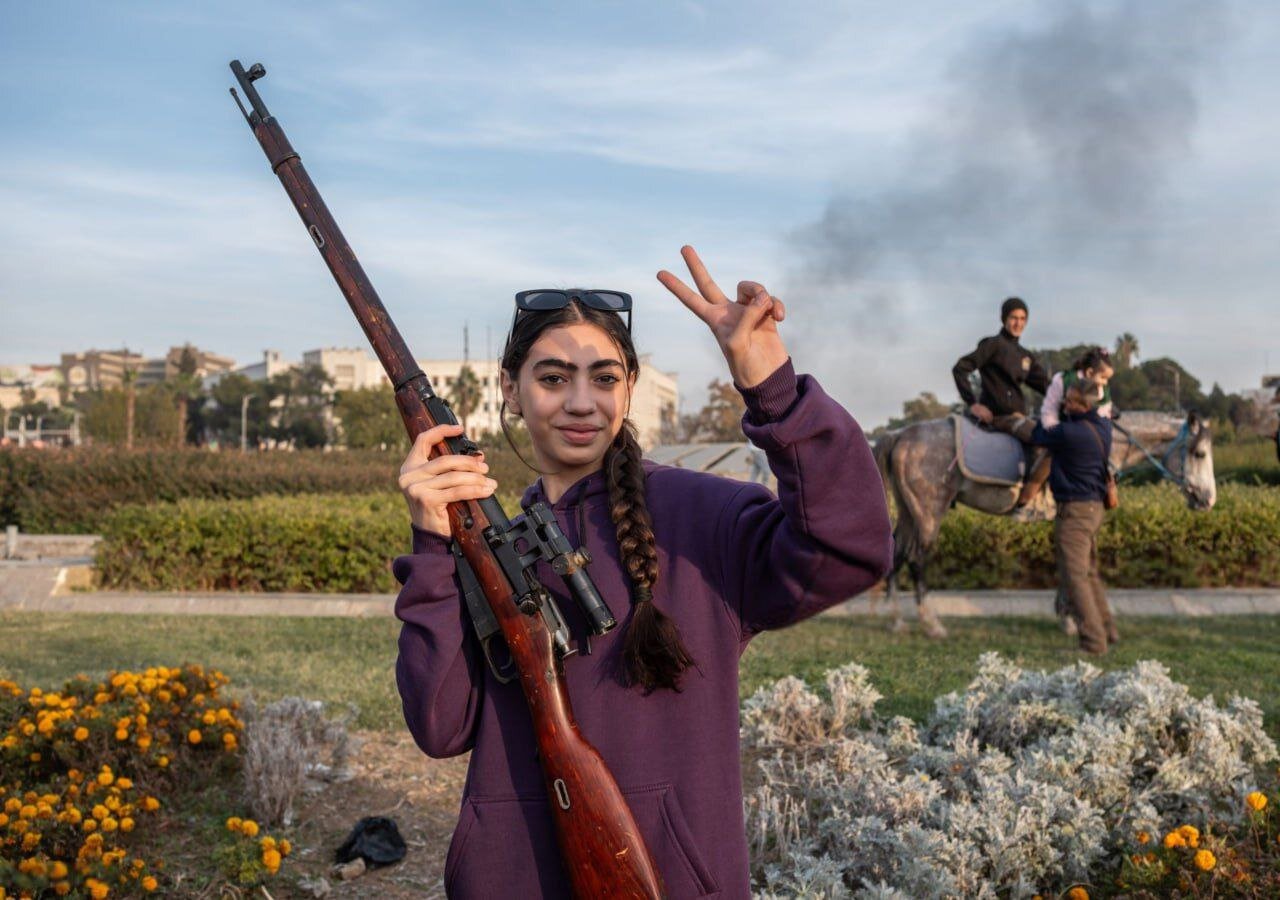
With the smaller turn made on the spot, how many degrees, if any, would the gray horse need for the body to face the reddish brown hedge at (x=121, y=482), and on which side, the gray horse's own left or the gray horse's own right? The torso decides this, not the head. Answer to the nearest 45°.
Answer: approximately 135° to the gray horse's own left

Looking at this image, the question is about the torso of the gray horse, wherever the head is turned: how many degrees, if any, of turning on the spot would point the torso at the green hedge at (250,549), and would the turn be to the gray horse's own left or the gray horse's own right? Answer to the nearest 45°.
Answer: approximately 180°

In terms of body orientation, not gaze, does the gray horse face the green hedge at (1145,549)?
no

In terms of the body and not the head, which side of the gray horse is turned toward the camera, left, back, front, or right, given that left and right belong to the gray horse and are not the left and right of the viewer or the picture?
right

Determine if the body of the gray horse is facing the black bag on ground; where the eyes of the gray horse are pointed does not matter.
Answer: no

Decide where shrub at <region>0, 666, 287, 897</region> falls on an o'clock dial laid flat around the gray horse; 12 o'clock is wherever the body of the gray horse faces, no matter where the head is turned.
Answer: The shrub is roughly at 4 o'clock from the gray horse.

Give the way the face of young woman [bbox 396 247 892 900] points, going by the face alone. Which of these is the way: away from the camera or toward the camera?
toward the camera

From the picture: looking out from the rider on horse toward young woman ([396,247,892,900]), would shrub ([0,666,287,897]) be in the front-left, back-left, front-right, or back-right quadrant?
front-right

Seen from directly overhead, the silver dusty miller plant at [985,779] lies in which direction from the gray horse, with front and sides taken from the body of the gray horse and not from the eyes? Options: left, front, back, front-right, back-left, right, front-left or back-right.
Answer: right

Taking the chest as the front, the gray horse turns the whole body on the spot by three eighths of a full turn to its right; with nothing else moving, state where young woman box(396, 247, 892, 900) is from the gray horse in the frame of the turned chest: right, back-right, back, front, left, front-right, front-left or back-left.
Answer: front-left
